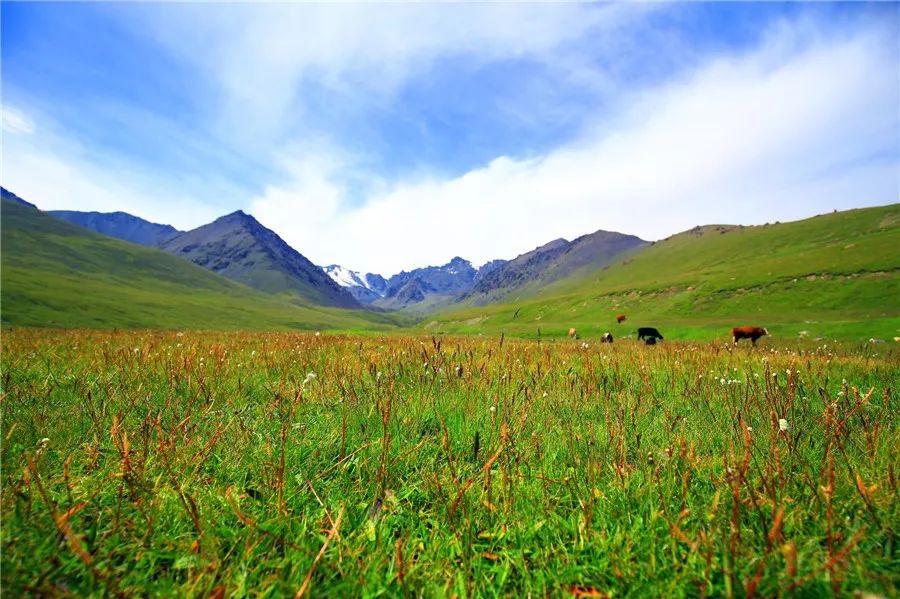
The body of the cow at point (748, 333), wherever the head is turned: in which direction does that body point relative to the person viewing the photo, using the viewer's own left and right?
facing to the right of the viewer
